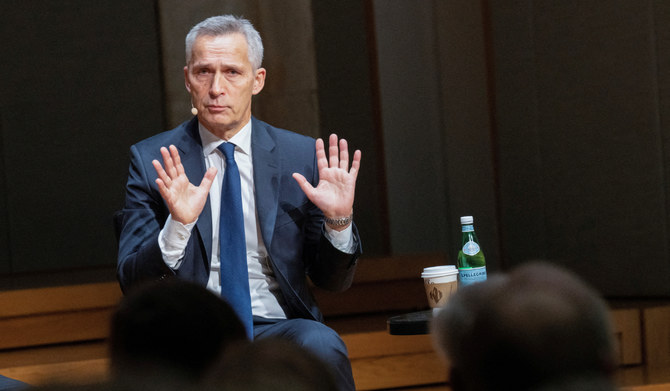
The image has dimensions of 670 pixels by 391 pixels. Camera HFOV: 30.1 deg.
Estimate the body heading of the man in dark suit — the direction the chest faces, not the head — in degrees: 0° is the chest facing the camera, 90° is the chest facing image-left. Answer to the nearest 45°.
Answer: approximately 0°
